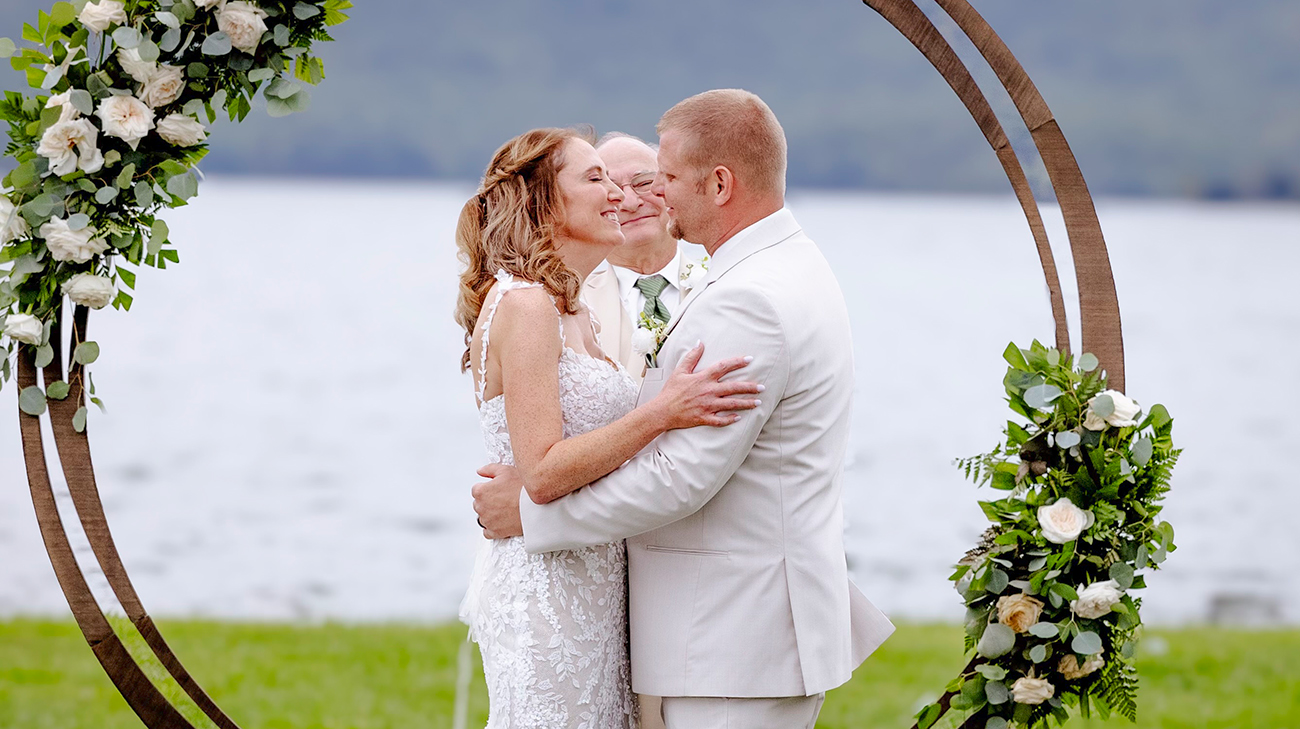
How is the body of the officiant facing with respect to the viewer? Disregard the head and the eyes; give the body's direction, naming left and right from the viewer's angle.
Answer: facing the viewer

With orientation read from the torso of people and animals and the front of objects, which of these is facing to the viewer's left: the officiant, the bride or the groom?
the groom

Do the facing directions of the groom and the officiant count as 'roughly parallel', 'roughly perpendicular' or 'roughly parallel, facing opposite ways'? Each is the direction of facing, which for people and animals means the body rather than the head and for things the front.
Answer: roughly perpendicular

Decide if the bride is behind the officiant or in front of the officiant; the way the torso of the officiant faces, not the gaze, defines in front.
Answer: in front

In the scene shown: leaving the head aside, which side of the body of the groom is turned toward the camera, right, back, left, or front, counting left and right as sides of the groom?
left

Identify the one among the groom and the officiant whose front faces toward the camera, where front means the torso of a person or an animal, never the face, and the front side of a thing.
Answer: the officiant

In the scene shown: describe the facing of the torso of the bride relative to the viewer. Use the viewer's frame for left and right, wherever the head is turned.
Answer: facing to the right of the viewer

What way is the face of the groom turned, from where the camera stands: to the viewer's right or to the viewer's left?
to the viewer's left

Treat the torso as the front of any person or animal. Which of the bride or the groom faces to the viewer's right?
the bride

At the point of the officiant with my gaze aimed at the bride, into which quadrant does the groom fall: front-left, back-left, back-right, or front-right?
front-left

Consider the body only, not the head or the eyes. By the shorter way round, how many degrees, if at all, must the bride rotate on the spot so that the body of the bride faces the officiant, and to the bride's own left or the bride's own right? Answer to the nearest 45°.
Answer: approximately 90° to the bride's own left
